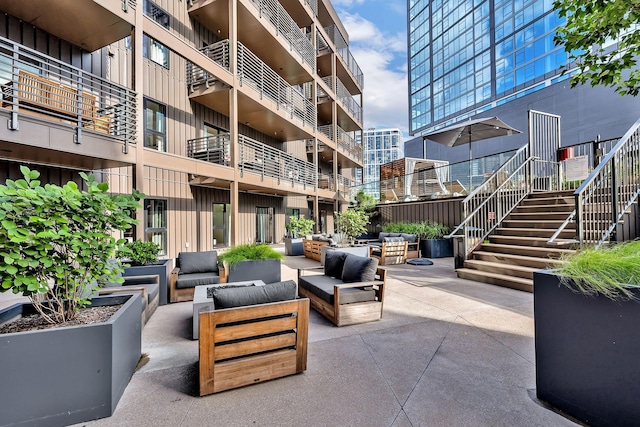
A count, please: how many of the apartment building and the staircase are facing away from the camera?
0

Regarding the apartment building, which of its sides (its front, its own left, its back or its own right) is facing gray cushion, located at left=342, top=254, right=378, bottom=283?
front

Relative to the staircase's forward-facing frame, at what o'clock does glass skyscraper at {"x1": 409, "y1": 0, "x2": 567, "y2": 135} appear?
The glass skyscraper is roughly at 4 o'clock from the staircase.

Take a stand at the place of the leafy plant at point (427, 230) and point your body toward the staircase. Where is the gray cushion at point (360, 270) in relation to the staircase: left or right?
right

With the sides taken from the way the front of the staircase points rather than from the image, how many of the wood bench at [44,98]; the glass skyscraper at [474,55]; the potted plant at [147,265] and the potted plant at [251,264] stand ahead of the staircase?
3

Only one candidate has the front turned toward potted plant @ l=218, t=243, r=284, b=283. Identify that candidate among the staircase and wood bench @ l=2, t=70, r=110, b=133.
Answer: the staircase

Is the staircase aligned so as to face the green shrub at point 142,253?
yes

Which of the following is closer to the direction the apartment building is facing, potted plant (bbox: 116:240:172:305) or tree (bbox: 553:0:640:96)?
the tree
